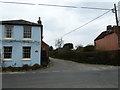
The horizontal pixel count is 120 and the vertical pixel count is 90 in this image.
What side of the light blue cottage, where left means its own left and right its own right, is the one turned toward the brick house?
left

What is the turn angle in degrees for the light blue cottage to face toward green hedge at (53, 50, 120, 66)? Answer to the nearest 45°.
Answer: approximately 90° to its left

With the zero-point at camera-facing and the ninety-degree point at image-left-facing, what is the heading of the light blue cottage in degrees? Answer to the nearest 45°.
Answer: approximately 0°
